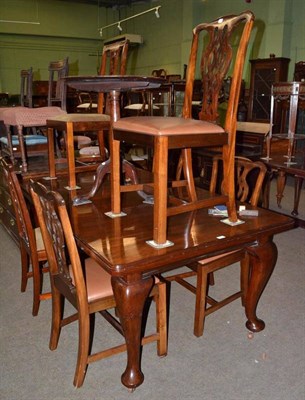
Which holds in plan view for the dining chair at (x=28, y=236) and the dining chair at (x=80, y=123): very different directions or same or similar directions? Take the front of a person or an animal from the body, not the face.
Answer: very different directions

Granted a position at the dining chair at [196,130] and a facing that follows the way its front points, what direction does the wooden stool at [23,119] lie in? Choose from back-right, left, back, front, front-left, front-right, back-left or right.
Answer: right

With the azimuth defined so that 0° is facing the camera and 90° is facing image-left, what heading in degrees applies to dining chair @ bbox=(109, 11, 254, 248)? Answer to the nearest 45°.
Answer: approximately 45°

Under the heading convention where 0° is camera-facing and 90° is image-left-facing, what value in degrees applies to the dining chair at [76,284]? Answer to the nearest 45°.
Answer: approximately 225°

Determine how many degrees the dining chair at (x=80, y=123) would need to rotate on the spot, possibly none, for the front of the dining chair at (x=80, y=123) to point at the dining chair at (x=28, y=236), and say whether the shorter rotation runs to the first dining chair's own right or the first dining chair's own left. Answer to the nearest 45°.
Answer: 0° — it already faces it

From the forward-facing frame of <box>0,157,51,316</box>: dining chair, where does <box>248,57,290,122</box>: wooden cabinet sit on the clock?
The wooden cabinet is roughly at 12 o'clock from the dining chair.

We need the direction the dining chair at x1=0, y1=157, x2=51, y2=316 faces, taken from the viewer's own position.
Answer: facing away from the viewer and to the right of the viewer

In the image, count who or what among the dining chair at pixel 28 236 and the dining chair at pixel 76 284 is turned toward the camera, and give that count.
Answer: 0

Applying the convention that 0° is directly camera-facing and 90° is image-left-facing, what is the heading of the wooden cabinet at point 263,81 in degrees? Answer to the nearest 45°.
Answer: approximately 45°
